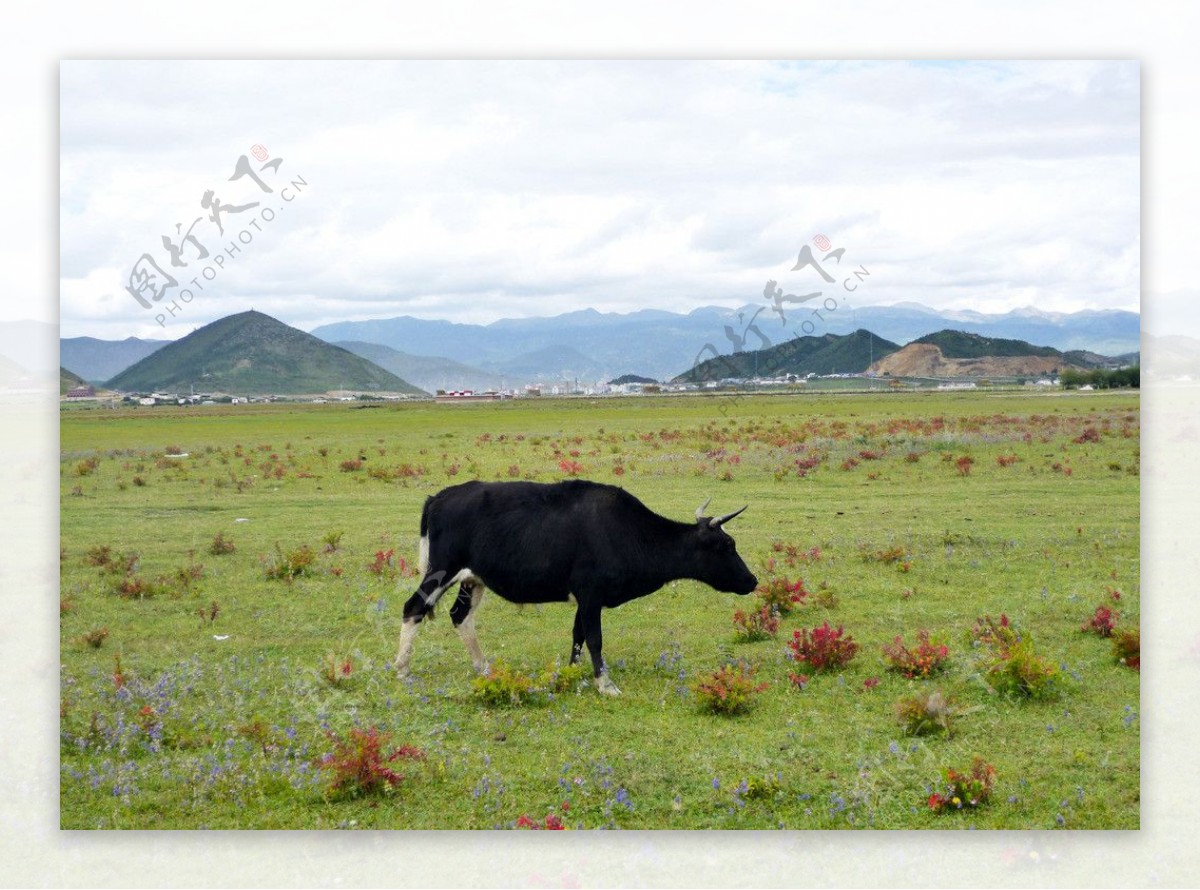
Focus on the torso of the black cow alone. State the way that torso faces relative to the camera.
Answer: to the viewer's right
